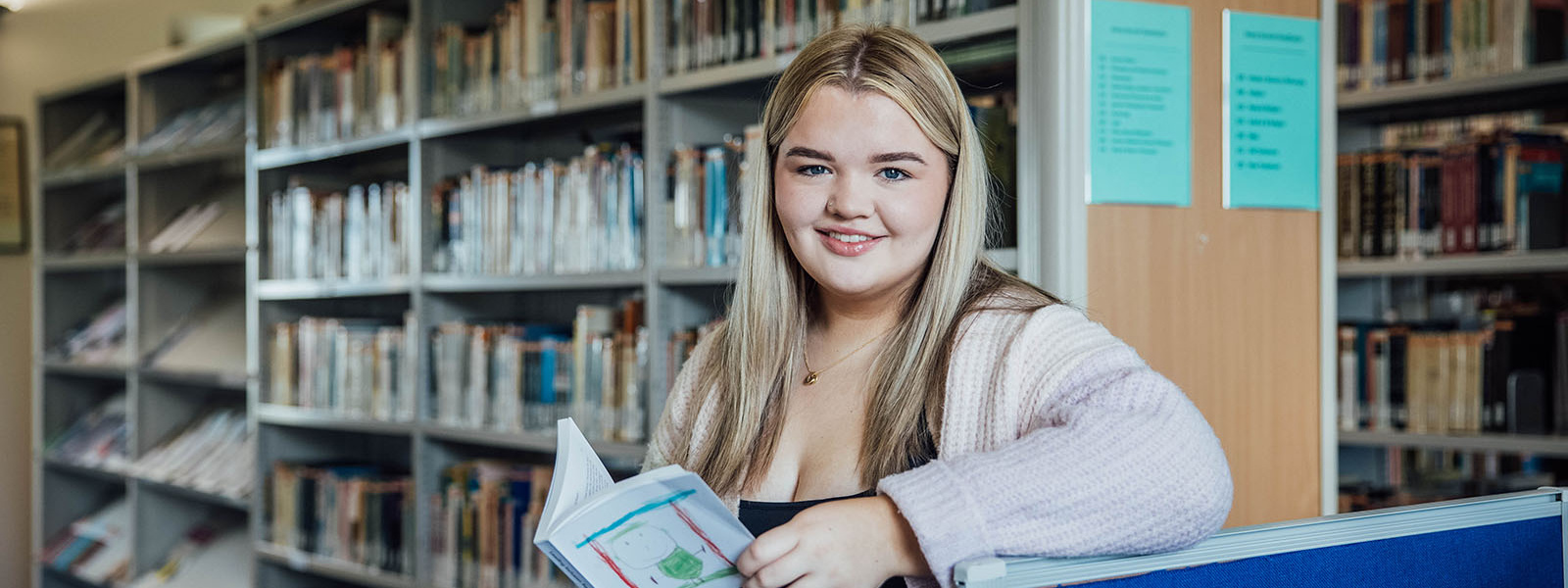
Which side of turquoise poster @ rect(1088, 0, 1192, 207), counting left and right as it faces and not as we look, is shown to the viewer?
front

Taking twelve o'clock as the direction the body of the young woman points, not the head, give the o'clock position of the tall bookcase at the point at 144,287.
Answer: The tall bookcase is roughly at 3 o'clock from the young woman.

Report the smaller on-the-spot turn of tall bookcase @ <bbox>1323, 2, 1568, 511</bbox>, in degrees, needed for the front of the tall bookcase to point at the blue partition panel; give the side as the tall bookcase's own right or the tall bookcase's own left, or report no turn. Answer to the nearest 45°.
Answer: approximately 45° to the tall bookcase's own left

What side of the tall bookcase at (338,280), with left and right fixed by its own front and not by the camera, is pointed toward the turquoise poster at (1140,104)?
left

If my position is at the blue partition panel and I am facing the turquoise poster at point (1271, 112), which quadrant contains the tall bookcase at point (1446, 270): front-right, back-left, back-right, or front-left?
front-right

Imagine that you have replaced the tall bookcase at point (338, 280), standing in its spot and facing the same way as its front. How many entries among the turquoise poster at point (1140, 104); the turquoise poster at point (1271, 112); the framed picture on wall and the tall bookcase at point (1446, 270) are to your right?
1

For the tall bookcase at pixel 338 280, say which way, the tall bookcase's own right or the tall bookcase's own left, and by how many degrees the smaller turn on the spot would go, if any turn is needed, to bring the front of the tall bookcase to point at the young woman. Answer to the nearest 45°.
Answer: approximately 45° to the tall bookcase's own left

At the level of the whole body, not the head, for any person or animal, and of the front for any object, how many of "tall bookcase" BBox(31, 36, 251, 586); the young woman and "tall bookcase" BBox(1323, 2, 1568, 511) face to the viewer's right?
0

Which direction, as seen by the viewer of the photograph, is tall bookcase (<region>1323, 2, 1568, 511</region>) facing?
facing the viewer and to the left of the viewer

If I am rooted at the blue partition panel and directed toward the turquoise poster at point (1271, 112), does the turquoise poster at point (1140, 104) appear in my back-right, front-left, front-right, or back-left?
front-left

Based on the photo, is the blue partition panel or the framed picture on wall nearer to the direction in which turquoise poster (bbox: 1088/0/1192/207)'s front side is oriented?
the blue partition panel

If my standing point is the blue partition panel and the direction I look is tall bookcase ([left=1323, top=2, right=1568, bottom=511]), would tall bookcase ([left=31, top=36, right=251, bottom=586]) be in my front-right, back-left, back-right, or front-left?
front-left

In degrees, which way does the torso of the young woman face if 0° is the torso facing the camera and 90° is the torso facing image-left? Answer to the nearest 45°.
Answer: approximately 45°

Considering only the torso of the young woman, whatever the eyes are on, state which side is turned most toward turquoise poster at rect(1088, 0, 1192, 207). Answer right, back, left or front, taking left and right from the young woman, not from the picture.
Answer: back
